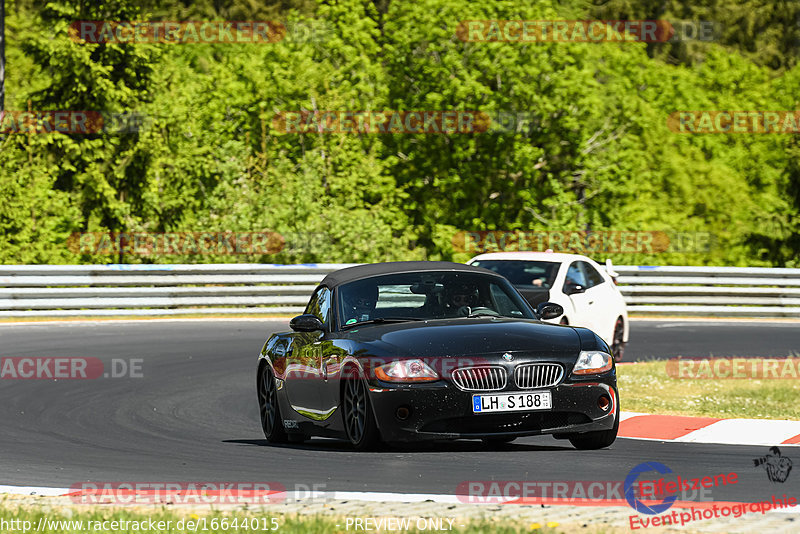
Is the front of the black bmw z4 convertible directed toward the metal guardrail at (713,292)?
no

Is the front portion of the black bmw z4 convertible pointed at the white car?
no

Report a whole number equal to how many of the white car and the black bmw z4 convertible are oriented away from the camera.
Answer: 0

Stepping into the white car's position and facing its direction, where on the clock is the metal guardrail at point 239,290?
The metal guardrail is roughly at 3 o'clock from the white car.

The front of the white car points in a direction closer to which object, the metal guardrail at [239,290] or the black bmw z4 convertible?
the black bmw z4 convertible

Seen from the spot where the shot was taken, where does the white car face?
facing the viewer and to the left of the viewer

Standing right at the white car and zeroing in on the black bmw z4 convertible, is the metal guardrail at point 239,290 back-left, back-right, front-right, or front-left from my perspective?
back-right

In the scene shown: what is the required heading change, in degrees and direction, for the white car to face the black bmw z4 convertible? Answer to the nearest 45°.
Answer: approximately 45° to its left

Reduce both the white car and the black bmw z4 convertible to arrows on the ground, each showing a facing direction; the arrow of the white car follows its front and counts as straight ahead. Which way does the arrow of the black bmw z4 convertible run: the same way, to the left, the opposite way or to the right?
to the left

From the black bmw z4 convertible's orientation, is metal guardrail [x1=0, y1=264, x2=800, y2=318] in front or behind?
behind

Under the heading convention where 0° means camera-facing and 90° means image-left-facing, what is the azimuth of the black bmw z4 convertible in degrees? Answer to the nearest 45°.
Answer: approximately 315°
